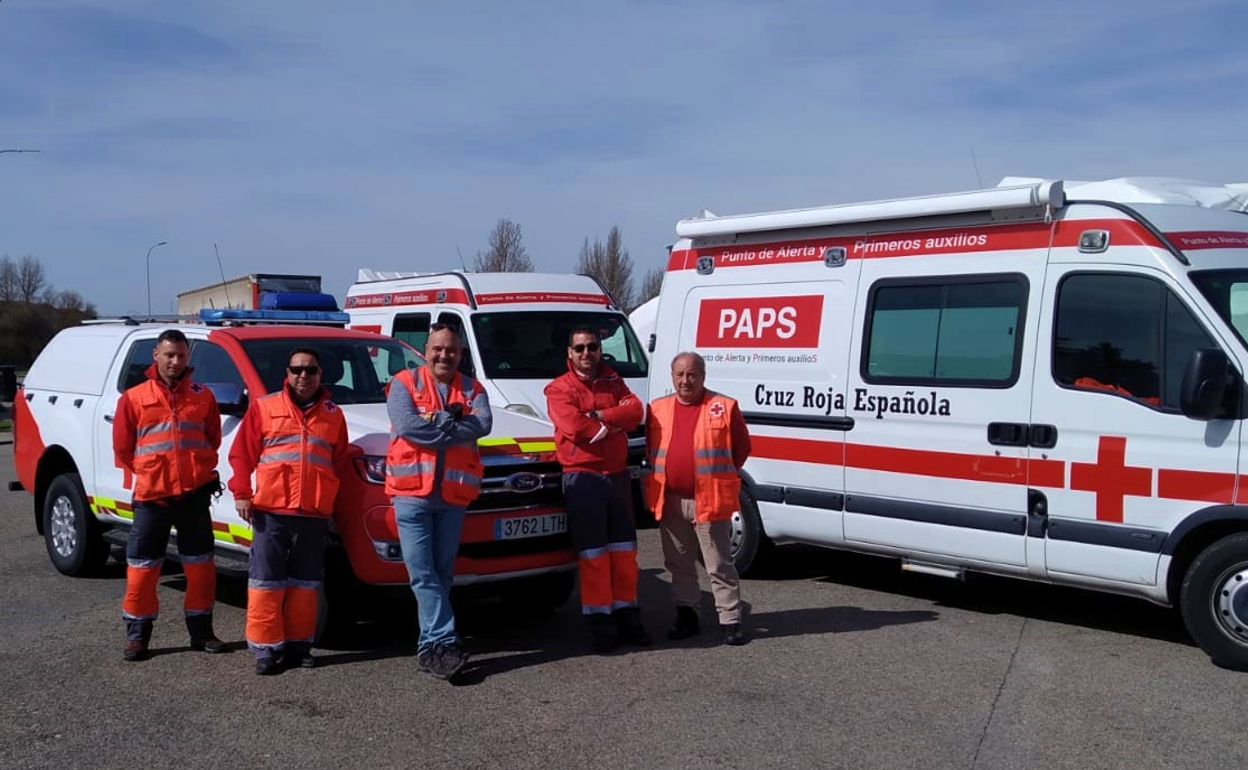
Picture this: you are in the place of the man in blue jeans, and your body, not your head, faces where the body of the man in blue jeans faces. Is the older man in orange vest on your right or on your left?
on your left

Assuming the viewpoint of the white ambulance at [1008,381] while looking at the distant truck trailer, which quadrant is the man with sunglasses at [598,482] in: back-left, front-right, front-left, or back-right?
front-left

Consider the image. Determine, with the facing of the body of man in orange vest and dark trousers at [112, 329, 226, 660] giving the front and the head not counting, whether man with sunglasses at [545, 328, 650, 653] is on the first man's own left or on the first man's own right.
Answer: on the first man's own left

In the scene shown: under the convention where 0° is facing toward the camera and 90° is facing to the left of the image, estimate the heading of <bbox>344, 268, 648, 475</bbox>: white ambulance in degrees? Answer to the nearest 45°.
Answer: approximately 315°

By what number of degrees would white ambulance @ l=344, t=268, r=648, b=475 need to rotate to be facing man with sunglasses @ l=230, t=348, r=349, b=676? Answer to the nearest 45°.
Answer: approximately 45° to its right

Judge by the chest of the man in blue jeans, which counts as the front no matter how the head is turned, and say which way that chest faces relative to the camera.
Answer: toward the camera

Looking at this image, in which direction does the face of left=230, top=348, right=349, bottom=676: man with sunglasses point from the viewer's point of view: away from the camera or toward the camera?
toward the camera

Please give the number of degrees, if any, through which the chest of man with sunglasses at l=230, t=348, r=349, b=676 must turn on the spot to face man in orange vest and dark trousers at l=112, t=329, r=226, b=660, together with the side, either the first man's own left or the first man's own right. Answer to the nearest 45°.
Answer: approximately 135° to the first man's own right

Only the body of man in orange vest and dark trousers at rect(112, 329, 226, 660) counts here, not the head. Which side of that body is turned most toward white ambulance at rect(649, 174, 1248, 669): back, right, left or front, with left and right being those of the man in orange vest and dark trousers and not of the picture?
left

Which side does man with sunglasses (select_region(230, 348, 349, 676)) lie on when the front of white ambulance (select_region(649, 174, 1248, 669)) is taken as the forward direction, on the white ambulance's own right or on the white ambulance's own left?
on the white ambulance's own right

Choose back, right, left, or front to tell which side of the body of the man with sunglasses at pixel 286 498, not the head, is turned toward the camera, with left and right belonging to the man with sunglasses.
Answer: front
